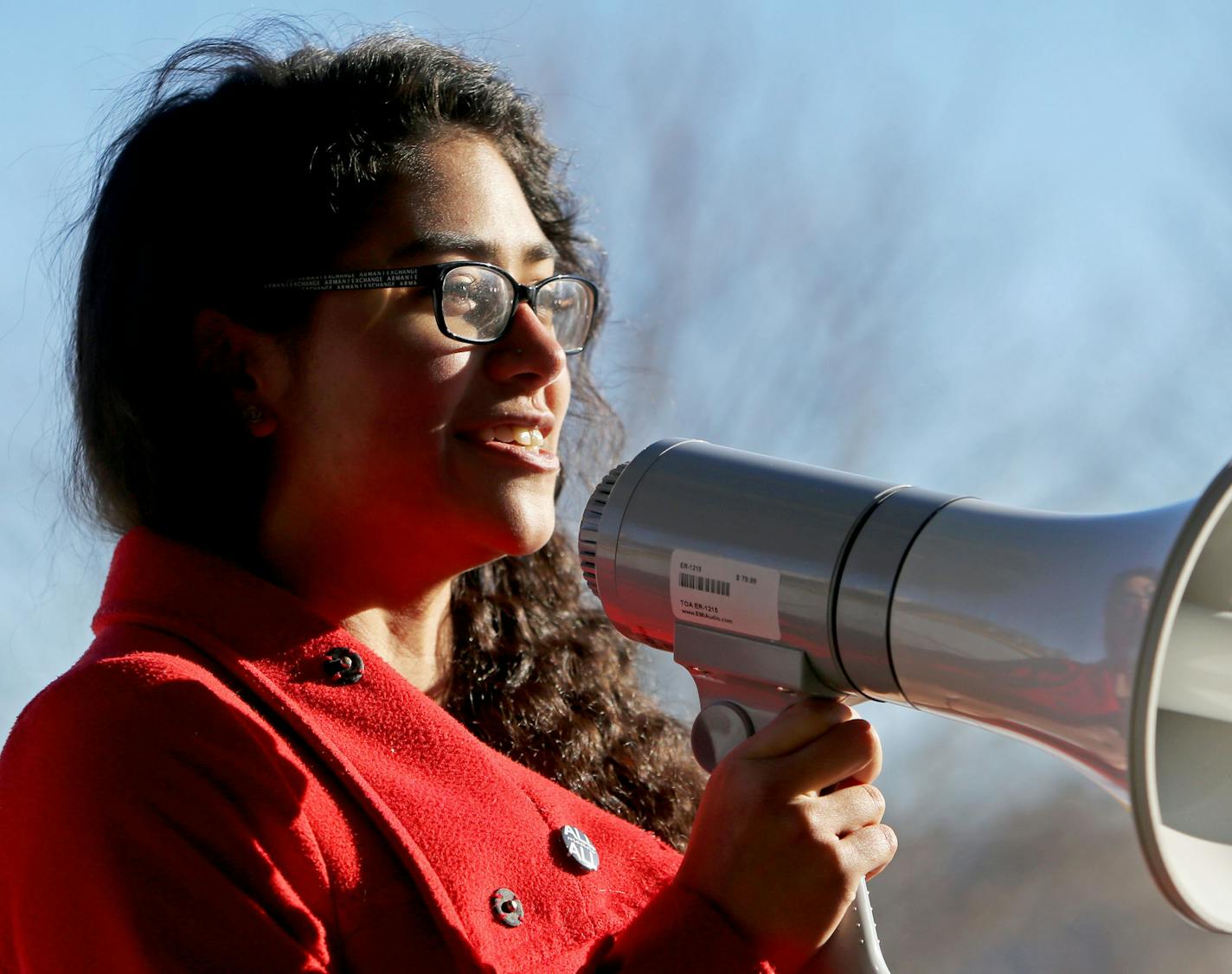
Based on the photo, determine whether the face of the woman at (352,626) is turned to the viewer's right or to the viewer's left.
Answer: to the viewer's right

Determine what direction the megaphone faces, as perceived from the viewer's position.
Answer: facing the viewer and to the right of the viewer

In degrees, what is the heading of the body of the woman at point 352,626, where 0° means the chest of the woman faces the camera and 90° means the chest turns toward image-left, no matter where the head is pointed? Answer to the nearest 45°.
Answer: approximately 315°
